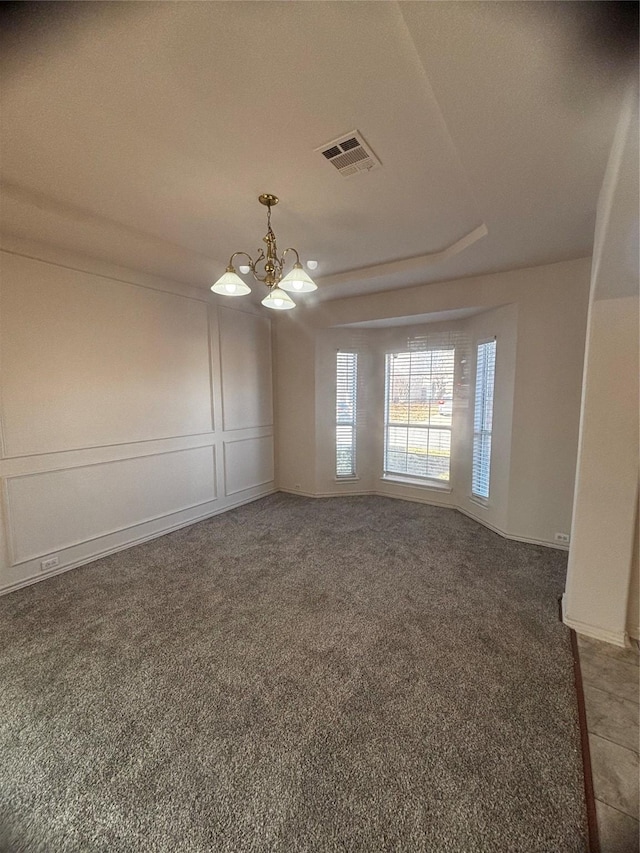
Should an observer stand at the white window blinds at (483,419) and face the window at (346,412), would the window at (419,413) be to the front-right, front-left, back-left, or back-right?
front-right

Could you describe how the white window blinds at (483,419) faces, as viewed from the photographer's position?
facing the viewer and to the left of the viewer

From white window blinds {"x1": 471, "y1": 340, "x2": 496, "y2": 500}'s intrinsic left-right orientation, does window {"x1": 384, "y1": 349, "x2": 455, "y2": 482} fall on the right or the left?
on its right

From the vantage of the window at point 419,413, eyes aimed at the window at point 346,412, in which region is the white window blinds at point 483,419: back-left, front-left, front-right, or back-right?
back-left

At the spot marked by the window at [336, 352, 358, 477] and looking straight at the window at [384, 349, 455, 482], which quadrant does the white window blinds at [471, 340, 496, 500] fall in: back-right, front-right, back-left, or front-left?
front-right

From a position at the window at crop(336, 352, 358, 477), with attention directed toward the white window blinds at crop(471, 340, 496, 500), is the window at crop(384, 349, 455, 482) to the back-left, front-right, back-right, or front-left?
front-left

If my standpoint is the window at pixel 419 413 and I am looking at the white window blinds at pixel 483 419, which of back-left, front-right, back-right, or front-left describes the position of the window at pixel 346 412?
back-right

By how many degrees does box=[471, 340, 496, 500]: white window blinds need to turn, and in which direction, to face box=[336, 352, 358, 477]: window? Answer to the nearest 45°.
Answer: approximately 45° to its right
